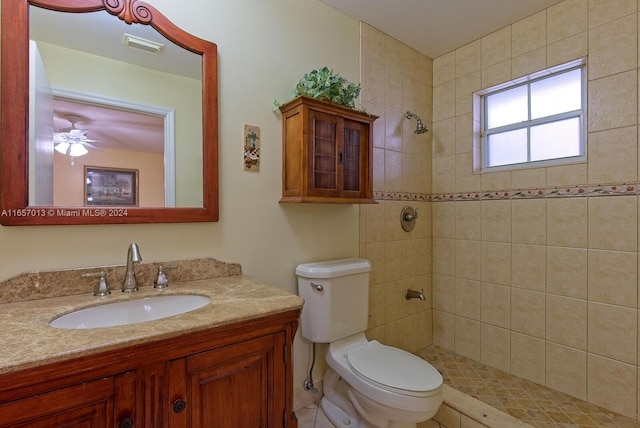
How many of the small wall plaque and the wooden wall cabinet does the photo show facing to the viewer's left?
0

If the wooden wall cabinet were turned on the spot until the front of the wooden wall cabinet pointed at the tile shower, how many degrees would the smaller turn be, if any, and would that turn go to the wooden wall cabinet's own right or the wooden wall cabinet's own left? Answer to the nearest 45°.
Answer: approximately 45° to the wooden wall cabinet's own left

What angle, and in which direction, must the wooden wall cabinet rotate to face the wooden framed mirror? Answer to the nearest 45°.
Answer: approximately 90° to its right

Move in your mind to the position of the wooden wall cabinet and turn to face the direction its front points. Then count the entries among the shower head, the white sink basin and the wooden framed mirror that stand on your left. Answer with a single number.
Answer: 1

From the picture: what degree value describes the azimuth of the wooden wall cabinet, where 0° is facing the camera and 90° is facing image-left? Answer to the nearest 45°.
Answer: approximately 315°

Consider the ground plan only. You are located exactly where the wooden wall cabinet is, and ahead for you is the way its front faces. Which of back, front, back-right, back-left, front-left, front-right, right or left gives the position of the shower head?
left

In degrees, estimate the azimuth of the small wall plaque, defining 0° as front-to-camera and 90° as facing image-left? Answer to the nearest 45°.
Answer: approximately 315°

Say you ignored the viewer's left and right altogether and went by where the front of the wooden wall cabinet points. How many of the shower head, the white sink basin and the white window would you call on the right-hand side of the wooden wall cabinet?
1
